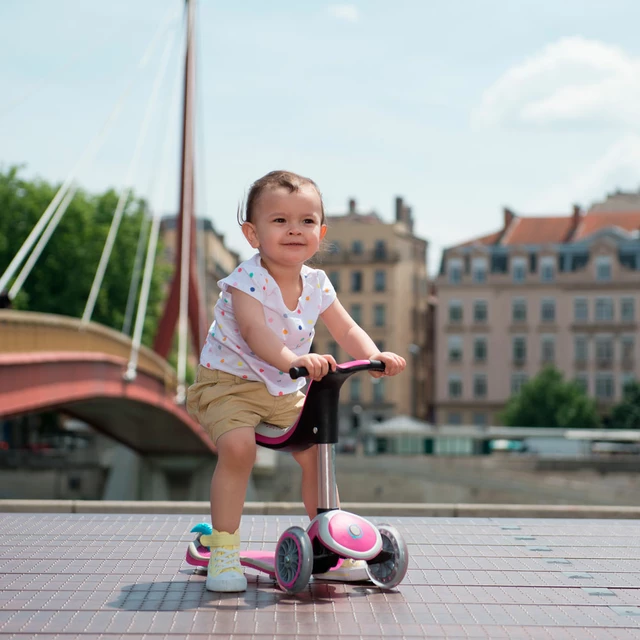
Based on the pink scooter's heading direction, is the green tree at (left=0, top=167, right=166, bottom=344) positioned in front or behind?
behind

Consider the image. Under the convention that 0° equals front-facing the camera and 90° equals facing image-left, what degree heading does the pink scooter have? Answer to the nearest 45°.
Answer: approximately 315°

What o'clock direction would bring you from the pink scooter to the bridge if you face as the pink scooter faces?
The bridge is roughly at 7 o'clock from the pink scooter.
